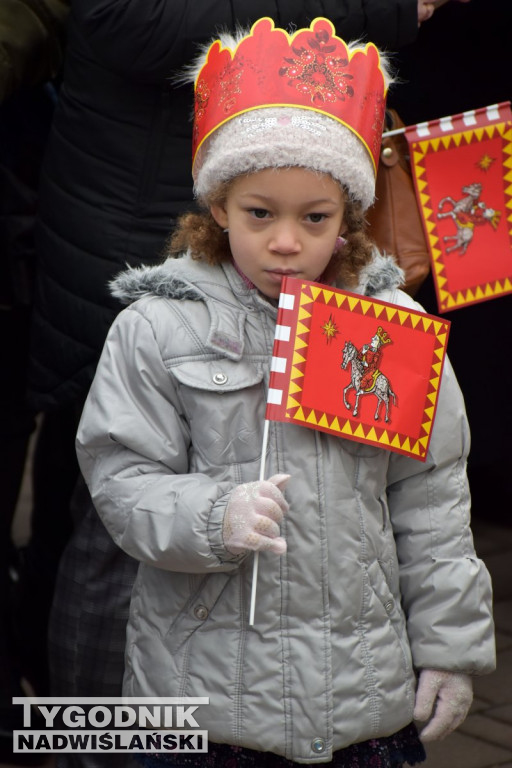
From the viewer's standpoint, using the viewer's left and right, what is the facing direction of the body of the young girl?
facing the viewer

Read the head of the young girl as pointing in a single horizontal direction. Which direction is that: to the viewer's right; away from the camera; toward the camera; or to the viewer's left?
toward the camera
